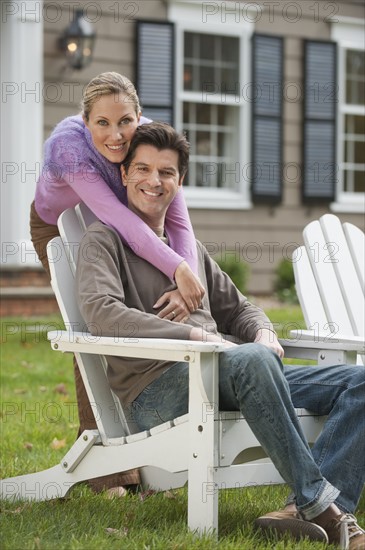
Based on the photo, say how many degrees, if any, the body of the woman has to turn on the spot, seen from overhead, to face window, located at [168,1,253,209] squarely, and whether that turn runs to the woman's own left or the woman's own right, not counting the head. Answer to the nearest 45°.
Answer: approximately 135° to the woman's own left

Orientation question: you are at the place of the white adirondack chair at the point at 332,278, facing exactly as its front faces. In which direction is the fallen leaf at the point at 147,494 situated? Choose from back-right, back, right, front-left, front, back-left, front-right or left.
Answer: right

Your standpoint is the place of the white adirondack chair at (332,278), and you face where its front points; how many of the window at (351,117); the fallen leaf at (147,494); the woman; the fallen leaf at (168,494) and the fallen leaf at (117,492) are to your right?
4

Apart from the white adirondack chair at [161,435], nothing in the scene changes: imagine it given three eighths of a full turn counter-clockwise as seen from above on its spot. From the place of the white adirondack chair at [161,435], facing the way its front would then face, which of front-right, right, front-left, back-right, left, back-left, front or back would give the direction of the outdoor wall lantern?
front

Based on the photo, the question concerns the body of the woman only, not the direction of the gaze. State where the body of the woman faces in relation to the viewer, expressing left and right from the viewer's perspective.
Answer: facing the viewer and to the right of the viewer

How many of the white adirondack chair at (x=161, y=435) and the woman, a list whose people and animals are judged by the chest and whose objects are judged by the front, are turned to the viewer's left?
0
